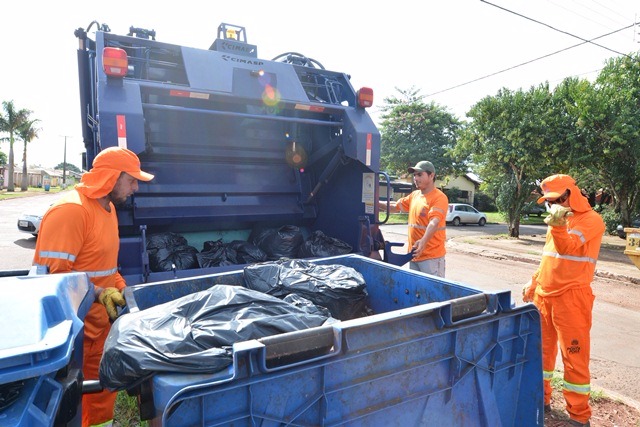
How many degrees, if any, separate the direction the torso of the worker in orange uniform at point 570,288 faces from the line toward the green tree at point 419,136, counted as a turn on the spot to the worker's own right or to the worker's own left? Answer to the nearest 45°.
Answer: approximately 135° to the worker's own right

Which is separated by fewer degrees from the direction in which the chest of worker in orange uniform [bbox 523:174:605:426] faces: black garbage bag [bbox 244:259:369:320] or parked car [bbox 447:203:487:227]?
the black garbage bag

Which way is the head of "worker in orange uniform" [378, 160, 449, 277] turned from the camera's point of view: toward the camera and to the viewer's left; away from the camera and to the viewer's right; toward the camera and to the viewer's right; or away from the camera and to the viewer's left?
toward the camera and to the viewer's left

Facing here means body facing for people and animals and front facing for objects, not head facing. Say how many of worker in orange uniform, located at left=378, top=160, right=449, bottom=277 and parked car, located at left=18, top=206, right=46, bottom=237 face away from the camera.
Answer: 0

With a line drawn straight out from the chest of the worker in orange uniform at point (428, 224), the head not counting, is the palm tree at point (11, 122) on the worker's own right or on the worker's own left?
on the worker's own right

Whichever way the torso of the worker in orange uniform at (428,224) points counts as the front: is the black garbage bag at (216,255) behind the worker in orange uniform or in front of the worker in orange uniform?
in front

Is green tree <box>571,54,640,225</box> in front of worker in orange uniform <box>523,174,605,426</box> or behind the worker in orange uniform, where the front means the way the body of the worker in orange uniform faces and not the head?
behind

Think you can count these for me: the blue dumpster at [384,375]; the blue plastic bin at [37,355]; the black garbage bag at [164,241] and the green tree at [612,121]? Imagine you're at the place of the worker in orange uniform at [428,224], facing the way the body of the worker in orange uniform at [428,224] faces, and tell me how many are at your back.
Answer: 1

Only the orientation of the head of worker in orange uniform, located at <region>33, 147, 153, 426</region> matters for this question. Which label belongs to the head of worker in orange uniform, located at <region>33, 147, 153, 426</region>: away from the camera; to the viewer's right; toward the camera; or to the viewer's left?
to the viewer's right

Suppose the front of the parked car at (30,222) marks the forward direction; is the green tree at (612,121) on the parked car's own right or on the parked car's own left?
on the parked car's own left

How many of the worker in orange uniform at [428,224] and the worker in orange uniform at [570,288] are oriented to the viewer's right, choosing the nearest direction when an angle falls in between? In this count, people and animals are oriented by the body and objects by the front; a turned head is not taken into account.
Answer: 0

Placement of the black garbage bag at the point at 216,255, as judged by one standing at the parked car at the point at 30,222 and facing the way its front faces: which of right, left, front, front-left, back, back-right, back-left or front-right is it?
front-left
